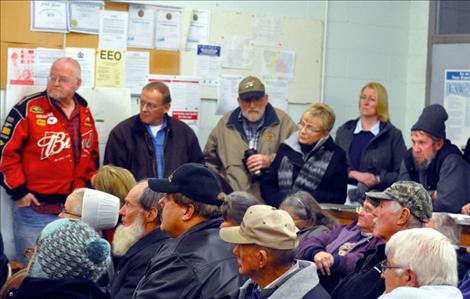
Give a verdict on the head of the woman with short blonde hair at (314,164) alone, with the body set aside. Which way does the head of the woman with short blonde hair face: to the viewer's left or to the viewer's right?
to the viewer's left

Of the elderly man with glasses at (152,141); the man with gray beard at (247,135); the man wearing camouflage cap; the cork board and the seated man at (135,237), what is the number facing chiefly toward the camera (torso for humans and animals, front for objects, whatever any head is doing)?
3

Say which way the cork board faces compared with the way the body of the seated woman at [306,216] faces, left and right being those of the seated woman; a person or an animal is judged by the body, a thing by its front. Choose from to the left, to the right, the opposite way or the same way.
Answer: to the left

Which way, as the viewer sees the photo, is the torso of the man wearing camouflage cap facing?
to the viewer's left

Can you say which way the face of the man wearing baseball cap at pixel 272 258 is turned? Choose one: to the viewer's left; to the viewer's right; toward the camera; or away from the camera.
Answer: to the viewer's left

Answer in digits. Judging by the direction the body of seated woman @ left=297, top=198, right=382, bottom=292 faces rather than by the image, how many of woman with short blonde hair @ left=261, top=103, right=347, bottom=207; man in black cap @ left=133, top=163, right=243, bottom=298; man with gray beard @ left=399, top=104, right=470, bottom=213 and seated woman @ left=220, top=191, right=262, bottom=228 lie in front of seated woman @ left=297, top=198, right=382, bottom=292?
2

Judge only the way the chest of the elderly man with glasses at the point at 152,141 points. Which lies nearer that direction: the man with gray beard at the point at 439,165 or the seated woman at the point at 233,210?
the seated woman

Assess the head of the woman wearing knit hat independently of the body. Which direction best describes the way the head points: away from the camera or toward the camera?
away from the camera

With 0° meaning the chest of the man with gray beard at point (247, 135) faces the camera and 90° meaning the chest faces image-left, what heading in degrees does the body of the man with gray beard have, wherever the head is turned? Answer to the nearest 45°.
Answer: approximately 0°

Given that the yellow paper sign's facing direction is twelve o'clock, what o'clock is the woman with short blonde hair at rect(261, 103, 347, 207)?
The woman with short blonde hair is roughly at 10 o'clock from the yellow paper sign.

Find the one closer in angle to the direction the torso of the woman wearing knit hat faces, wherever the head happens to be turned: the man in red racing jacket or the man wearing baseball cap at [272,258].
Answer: the man in red racing jacket
